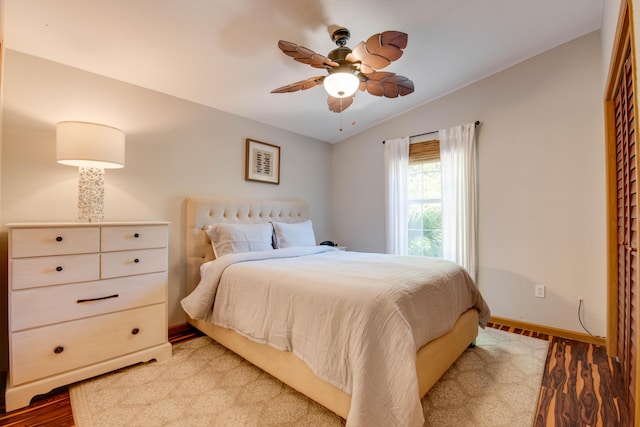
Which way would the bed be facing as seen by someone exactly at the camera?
facing the viewer and to the right of the viewer

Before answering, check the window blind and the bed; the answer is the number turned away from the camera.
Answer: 0

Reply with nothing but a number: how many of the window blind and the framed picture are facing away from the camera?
0

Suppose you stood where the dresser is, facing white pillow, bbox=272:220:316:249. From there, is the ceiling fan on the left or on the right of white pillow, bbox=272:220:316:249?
right

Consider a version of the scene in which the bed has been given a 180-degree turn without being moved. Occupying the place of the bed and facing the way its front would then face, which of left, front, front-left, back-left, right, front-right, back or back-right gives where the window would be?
right

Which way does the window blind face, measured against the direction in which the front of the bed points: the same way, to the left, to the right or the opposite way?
to the right

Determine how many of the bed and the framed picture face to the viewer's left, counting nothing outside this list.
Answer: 0

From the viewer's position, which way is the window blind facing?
facing the viewer and to the left of the viewer

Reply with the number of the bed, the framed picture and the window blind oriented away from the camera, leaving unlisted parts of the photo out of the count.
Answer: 0

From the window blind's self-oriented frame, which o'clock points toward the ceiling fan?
The ceiling fan is roughly at 11 o'clock from the window blind.

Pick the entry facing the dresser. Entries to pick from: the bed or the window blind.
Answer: the window blind

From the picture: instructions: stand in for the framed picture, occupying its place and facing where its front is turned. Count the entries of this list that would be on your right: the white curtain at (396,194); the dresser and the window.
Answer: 1

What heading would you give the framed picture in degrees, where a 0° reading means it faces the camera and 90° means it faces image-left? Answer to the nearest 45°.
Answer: approximately 315°
